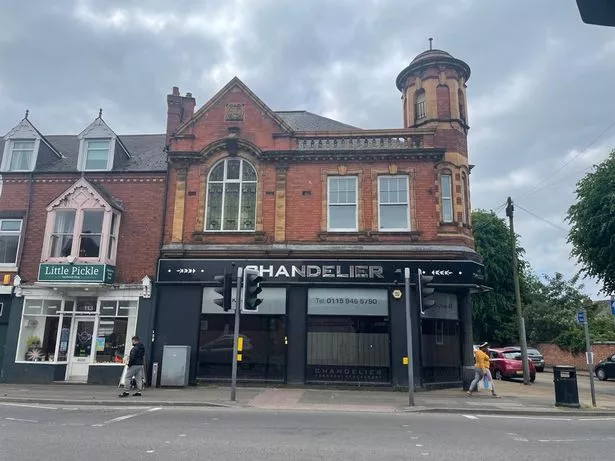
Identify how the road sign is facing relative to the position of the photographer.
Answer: facing the viewer

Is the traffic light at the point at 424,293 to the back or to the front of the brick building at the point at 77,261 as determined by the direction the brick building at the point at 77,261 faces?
to the front

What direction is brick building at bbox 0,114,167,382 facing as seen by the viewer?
toward the camera

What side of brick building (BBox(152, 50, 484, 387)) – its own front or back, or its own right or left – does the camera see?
front

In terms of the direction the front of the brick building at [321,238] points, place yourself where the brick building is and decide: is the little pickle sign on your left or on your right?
on your right

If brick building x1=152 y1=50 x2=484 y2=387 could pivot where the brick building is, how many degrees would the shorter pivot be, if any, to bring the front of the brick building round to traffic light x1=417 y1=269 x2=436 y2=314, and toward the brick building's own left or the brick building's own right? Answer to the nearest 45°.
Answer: approximately 45° to the brick building's own left

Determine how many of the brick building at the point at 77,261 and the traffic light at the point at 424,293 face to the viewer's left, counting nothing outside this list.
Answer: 0

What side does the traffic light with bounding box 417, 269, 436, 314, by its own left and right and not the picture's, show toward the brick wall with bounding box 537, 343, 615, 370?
left

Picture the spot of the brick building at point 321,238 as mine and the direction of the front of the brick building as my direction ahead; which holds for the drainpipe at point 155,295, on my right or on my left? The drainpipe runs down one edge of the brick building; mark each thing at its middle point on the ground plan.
on my right
